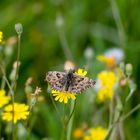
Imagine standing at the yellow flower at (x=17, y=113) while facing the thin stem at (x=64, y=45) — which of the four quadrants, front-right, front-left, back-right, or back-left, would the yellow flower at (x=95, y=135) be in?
front-right

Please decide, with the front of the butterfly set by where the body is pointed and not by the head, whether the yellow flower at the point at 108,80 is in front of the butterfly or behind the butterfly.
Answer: in front
